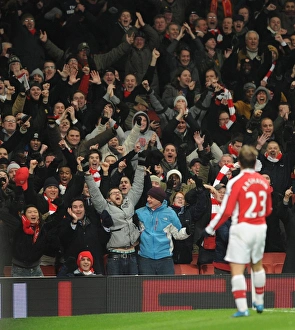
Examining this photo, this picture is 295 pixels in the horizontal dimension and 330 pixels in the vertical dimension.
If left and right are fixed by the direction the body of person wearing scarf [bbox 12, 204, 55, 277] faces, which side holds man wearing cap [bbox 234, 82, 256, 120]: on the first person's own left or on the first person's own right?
on the first person's own left

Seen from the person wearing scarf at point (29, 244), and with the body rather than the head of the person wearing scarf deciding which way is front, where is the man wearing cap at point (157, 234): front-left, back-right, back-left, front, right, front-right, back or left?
front-left

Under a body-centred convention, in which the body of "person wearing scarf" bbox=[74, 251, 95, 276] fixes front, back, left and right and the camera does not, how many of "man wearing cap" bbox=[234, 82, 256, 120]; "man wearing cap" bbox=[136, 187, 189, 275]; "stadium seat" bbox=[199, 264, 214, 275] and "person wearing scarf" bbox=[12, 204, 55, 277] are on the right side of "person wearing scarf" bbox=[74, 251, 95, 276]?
1

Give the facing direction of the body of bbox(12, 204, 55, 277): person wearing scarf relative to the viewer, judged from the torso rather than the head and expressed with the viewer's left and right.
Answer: facing the viewer and to the right of the viewer

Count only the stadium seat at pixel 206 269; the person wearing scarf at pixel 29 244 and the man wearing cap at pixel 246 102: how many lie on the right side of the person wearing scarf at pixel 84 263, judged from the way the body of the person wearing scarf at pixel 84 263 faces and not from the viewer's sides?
1

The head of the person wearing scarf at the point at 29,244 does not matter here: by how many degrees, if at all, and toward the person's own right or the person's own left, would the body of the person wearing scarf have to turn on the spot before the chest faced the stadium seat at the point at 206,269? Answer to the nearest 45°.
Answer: approximately 45° to the person's own left

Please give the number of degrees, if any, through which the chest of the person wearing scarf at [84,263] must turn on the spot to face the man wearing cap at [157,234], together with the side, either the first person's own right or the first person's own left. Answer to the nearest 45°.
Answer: approximately 90° to the first person's own left

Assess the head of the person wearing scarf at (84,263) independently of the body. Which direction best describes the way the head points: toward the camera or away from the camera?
toward the camera

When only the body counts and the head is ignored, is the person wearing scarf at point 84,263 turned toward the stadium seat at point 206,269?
no

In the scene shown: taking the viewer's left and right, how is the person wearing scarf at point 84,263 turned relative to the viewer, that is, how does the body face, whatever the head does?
facing the viewer

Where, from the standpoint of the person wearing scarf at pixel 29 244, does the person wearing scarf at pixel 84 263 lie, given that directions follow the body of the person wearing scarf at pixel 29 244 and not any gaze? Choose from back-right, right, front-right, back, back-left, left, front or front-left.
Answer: front-left

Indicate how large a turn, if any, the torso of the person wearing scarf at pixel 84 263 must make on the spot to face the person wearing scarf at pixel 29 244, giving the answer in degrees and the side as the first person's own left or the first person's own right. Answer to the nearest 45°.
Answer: approximately 90° to the first person's own right

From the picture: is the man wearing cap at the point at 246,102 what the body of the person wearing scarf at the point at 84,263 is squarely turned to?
no

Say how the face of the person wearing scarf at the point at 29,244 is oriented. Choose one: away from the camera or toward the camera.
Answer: toward the camera
